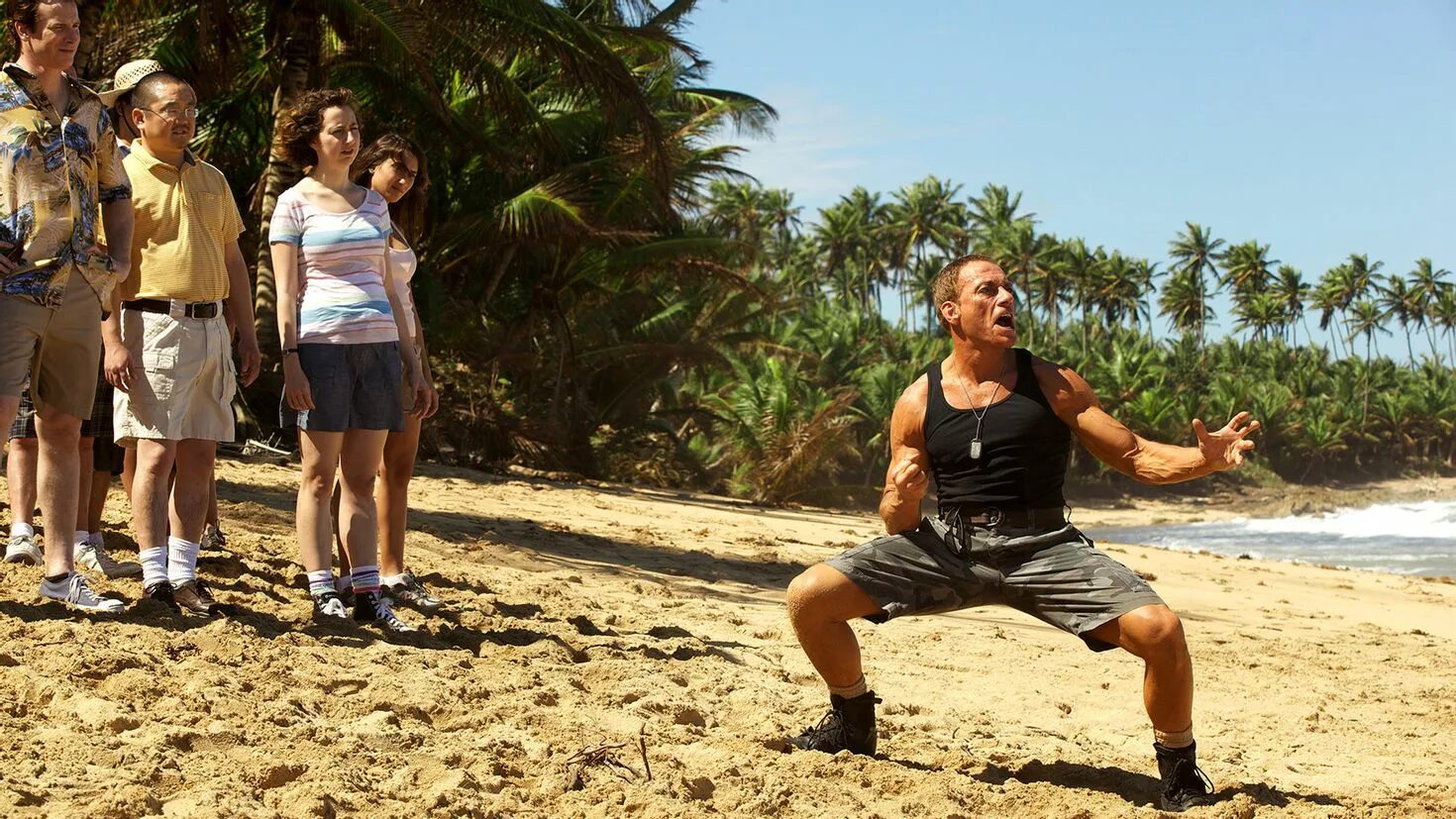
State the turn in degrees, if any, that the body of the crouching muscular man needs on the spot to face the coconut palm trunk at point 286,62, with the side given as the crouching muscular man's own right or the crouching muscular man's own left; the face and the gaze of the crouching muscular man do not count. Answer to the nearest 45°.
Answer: approximately 135° to the crouching muscular man's own right

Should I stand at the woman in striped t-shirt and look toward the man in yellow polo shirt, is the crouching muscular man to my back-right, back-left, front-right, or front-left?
back-left

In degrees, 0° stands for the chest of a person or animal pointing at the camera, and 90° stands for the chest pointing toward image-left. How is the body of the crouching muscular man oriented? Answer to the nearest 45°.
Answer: approximately 0°

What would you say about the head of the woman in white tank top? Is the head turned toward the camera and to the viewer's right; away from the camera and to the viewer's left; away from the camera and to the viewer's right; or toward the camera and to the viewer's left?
toward the camera and to the viewer's right

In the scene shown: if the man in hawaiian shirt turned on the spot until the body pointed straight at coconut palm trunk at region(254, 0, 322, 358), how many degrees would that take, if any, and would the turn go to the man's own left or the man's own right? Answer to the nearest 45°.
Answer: approximately 135° to the man's own left

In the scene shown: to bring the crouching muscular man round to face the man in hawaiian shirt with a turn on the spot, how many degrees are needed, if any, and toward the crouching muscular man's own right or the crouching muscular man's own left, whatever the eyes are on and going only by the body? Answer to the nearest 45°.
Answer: approximately 90° to the crouching muscular man's own right

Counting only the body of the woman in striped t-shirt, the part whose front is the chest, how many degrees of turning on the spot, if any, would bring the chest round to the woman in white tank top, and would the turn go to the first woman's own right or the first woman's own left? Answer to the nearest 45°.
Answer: approximately 90° to the first woman's own left

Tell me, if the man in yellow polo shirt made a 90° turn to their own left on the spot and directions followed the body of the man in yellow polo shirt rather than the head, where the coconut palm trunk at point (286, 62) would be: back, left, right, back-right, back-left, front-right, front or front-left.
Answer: front-left
